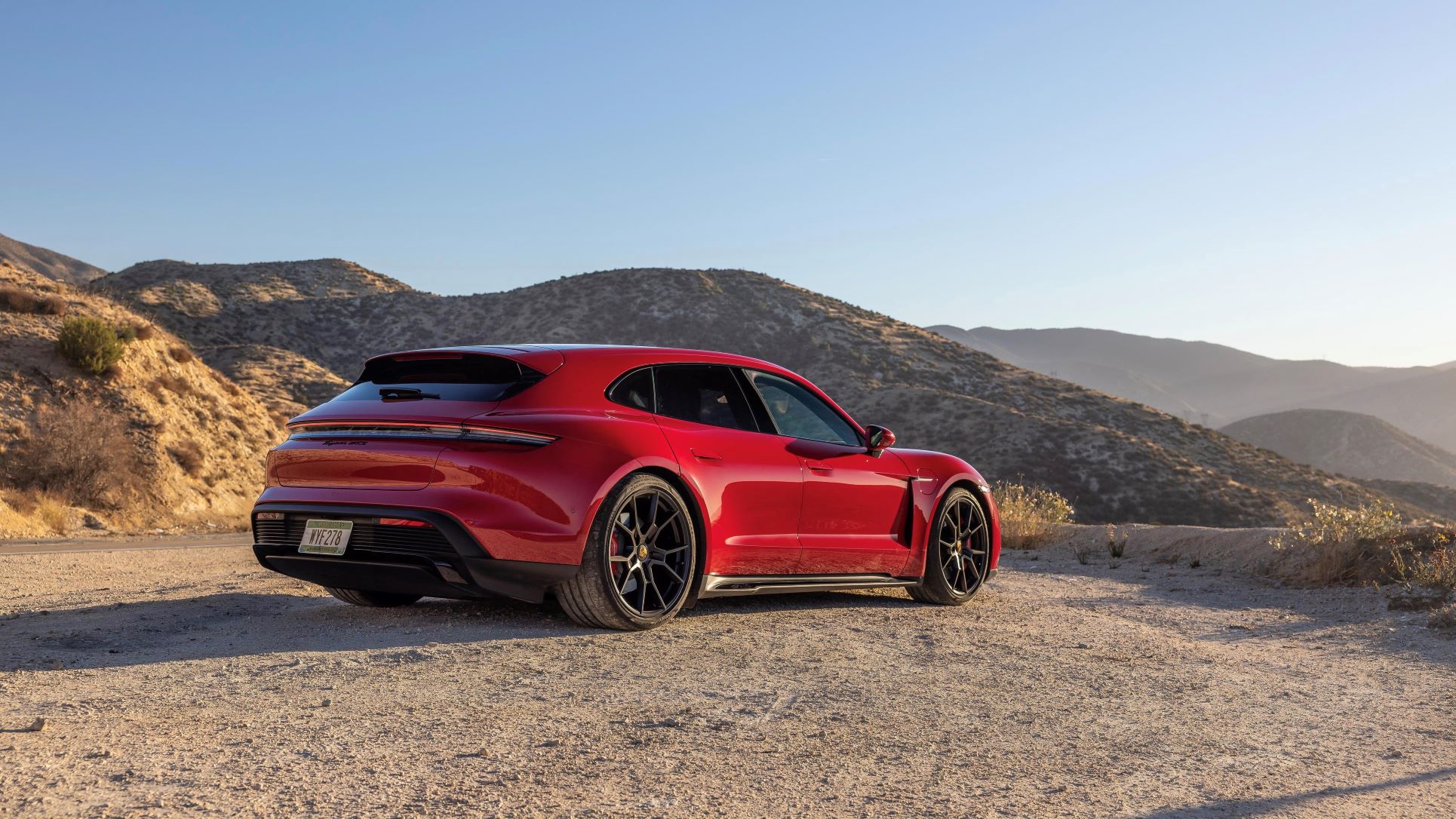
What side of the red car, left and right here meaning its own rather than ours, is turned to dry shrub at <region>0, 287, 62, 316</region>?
left

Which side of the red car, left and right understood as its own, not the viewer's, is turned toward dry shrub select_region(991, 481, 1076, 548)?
front

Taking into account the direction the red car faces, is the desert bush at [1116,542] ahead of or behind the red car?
ahead

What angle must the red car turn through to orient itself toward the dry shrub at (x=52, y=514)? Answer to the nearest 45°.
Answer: approximately 90° to its left

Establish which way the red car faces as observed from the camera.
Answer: facing away from the viewer and to the right of the viewer

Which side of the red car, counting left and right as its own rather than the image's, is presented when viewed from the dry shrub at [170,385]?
left

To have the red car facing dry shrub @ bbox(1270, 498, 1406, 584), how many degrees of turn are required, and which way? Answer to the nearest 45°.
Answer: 0° — it already faces it
